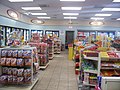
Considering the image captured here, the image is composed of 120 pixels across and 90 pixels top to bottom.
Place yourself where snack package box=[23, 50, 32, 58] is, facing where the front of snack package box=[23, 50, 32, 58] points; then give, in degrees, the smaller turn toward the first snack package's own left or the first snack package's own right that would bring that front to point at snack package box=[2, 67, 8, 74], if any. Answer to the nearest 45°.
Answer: approximately 90° to the first snack package's own right

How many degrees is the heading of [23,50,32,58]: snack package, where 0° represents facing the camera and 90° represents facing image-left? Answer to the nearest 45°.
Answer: approximately 0°

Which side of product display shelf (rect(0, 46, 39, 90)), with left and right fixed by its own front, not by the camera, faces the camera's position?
front
